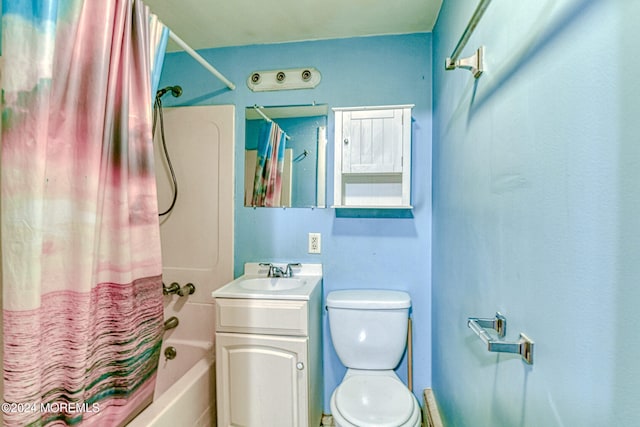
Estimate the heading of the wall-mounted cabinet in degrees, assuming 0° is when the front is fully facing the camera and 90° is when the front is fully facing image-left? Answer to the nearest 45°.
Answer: approximately 0°

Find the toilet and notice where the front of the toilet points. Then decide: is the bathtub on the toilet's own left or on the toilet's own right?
on the toilet's own right

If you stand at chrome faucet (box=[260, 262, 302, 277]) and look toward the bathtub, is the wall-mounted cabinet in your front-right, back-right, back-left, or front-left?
back-left

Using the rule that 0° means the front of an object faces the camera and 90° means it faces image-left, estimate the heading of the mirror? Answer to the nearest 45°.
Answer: approximately 0°
